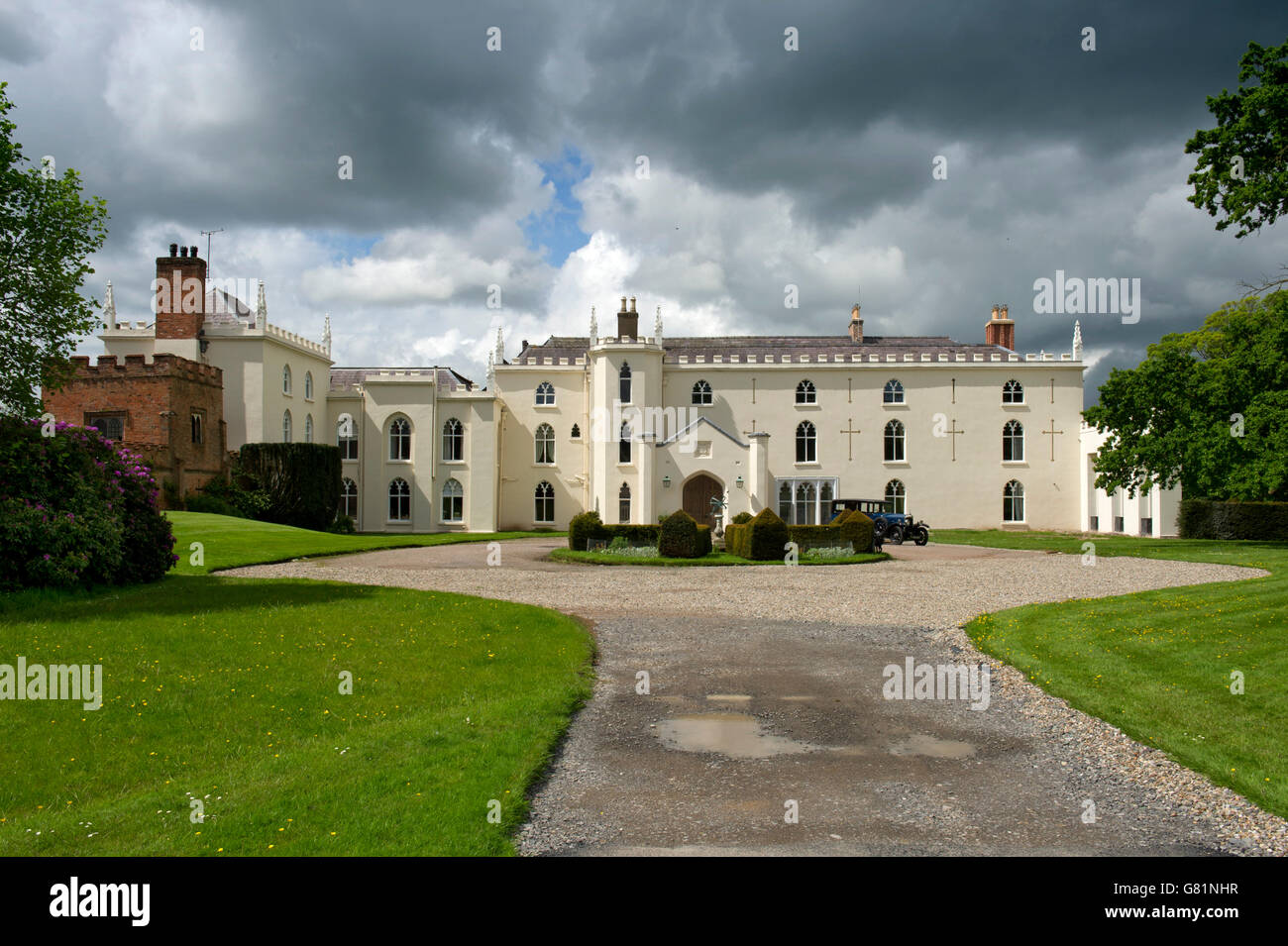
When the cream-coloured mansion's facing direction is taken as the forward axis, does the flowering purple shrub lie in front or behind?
in front

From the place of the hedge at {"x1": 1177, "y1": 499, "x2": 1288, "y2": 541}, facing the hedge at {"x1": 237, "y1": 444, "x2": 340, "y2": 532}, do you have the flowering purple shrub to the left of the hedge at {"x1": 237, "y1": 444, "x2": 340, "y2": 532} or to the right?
left

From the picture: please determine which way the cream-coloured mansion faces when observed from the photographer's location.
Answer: facing the viewer

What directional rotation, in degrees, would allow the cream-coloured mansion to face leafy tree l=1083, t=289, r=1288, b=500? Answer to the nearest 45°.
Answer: approximately 45° to its left

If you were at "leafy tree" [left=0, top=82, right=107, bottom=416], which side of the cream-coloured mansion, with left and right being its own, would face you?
front

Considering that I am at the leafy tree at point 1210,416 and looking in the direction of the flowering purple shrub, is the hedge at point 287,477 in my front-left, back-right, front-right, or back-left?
front-right

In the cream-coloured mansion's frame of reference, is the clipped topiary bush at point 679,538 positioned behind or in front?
in front

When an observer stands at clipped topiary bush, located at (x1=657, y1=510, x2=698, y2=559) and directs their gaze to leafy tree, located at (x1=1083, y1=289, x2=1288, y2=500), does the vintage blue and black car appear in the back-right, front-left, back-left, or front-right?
front-left

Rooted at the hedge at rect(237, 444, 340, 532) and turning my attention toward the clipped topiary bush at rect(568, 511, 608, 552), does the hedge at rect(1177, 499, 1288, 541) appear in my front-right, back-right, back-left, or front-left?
front-left

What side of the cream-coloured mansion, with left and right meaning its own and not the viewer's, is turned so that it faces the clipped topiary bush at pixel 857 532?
front
